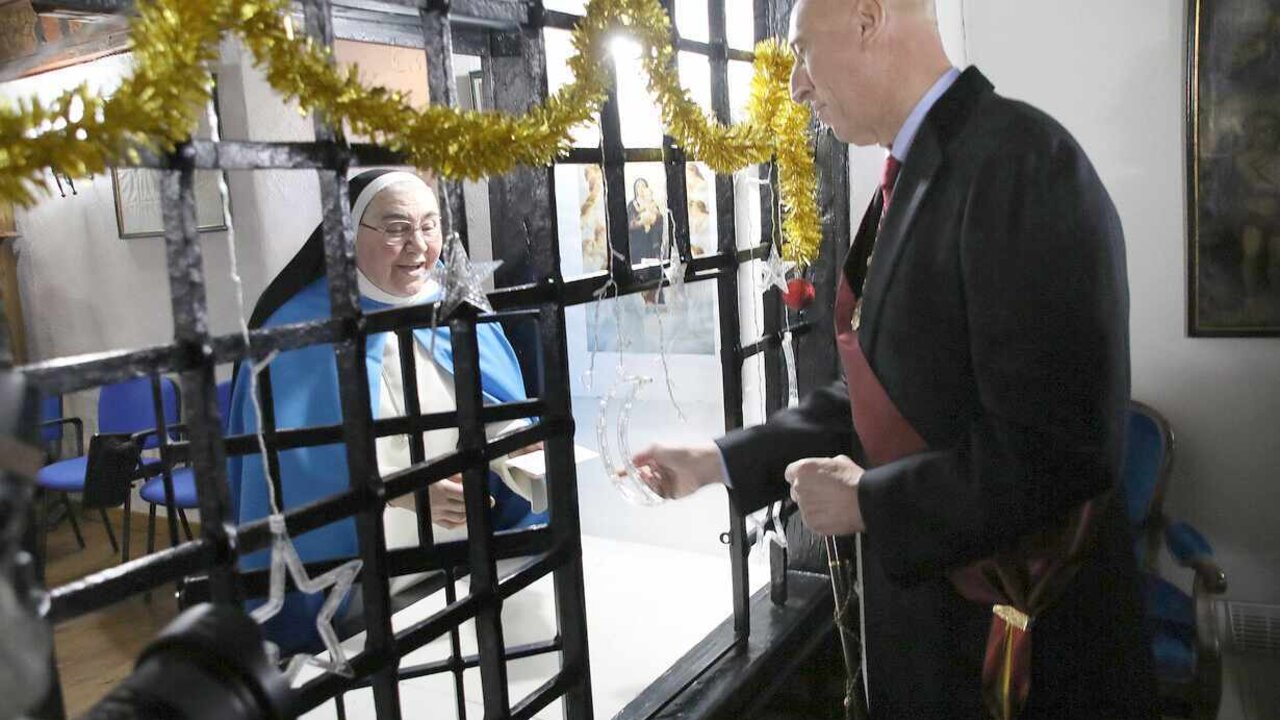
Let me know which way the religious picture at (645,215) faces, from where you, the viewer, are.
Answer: facing the viewer

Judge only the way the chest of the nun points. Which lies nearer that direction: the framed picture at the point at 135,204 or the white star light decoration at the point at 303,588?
the white star light decoration

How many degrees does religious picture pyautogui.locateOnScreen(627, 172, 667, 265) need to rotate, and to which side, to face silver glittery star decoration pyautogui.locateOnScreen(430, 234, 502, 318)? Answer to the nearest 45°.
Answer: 0° — it already faces it

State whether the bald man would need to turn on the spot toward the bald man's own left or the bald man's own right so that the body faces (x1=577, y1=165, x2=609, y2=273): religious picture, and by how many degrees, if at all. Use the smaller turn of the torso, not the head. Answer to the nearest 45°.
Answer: approximately 45° to the bald man's own right

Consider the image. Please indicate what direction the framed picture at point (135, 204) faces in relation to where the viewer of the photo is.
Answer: facing the viewer and to the right of the viewer

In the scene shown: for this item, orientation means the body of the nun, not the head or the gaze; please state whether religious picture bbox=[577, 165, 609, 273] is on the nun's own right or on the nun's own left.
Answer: on the nun's own left

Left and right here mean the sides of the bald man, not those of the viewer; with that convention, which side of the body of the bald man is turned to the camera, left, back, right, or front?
left

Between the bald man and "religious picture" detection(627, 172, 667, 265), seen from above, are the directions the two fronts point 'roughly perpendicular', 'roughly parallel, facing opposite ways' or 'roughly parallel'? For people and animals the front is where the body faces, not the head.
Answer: roughly perpendicular

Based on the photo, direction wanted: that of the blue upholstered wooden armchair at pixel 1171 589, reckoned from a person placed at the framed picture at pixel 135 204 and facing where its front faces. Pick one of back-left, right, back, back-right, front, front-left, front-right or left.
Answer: front

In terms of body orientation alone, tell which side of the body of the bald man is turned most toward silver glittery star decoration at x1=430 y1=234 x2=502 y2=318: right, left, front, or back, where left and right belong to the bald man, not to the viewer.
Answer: front

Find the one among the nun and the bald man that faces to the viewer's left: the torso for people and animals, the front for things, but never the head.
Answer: the bald man

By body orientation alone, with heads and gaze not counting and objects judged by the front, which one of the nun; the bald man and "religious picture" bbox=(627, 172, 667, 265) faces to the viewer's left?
the bald man

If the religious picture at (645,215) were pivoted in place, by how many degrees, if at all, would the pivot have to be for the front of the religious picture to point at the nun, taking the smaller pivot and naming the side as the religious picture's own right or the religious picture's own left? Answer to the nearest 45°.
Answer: approximately 45° to the religious picture's own right
